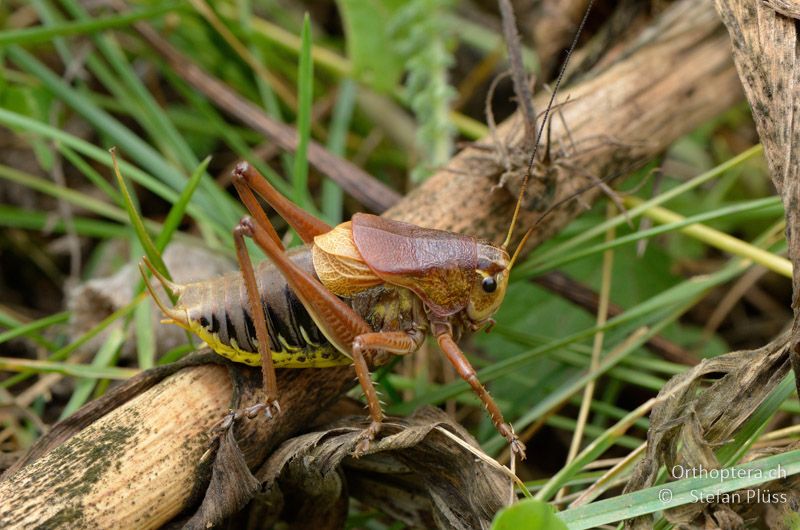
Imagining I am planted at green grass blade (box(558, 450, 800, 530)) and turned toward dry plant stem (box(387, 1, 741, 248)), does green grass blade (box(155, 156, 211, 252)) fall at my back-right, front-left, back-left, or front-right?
front-left

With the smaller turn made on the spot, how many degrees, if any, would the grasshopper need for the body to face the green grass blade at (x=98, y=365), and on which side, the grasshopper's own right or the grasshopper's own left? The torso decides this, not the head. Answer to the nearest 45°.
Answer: approximately 135° to the grasshopper's own left

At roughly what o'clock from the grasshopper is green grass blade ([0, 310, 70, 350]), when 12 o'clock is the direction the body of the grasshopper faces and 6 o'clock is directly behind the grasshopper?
The green grass blade is roughly at 7 o'clock from the grasshopper.

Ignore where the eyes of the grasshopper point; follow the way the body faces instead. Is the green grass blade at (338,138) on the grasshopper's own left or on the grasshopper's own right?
on the grasshopper's own left

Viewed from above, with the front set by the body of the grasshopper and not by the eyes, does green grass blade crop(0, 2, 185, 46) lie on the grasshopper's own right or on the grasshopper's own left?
on the grasshopper's own left

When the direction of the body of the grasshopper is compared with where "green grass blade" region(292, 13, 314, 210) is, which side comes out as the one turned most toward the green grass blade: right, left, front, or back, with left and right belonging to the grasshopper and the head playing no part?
left

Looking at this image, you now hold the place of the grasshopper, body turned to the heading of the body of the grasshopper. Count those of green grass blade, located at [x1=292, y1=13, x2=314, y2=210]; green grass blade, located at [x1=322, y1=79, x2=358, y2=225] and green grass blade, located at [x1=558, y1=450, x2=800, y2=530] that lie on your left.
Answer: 2

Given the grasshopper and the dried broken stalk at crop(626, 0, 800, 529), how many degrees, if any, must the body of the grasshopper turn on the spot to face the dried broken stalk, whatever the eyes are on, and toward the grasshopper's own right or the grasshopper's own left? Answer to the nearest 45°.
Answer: approximately 45° to the grasshopper's own right

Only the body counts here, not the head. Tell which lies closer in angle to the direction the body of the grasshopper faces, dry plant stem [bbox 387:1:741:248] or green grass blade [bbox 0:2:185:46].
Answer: the dry plant stem

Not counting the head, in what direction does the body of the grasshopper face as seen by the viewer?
to the viewer's right
